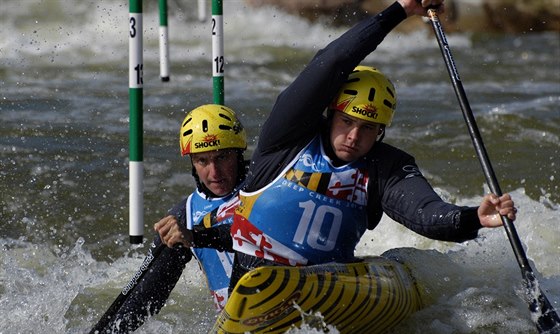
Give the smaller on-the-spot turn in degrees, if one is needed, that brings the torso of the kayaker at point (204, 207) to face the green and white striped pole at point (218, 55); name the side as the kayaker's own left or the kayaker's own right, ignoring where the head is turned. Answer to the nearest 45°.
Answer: approximately 180°

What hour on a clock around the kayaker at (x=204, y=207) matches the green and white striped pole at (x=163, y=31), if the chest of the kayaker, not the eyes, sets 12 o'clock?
The green and white striped pole is roughly at 6 o'clock from the kayaker.

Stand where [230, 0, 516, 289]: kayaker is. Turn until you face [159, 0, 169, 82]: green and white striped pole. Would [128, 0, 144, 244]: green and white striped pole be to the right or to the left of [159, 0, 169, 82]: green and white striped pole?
left

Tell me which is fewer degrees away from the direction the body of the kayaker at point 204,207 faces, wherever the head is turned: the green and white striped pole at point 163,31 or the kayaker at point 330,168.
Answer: the kayaker

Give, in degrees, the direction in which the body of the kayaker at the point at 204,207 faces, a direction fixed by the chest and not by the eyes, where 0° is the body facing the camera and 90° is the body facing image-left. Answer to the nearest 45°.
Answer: approximately 0°
